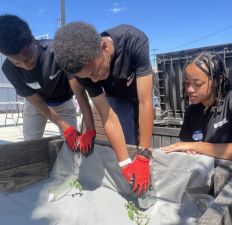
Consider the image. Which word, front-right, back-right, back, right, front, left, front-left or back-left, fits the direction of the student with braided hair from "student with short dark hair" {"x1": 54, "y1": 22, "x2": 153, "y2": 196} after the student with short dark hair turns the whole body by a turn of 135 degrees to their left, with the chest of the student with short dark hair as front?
front

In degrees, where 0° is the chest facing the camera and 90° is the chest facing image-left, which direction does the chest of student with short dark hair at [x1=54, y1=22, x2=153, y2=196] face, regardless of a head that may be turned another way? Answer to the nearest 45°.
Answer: approximately 45°

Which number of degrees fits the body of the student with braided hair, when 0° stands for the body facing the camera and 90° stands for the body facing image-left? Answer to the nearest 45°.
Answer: approximately 45°

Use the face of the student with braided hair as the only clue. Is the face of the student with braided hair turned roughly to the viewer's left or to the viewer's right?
to the viewer's left
